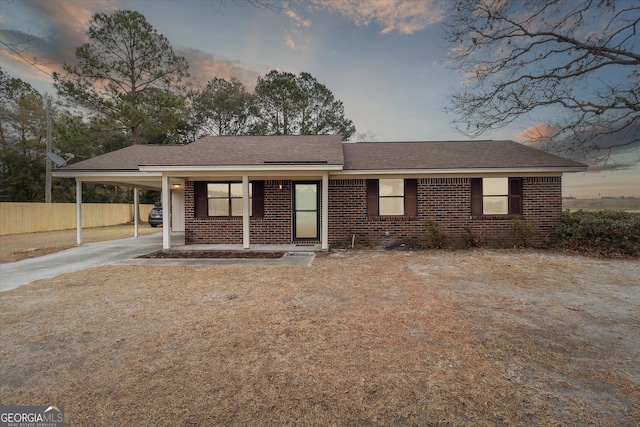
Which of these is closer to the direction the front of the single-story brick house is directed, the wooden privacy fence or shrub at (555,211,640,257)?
the shrub

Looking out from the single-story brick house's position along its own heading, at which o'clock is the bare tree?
The bare tree is roughly at 10 o'clock from the single-story brick house.

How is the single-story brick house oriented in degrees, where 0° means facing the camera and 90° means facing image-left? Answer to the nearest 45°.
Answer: approximately 0°

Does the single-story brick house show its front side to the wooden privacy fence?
no

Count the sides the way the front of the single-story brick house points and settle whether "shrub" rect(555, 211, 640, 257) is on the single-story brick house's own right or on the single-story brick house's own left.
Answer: on the single-story brick house's own left
